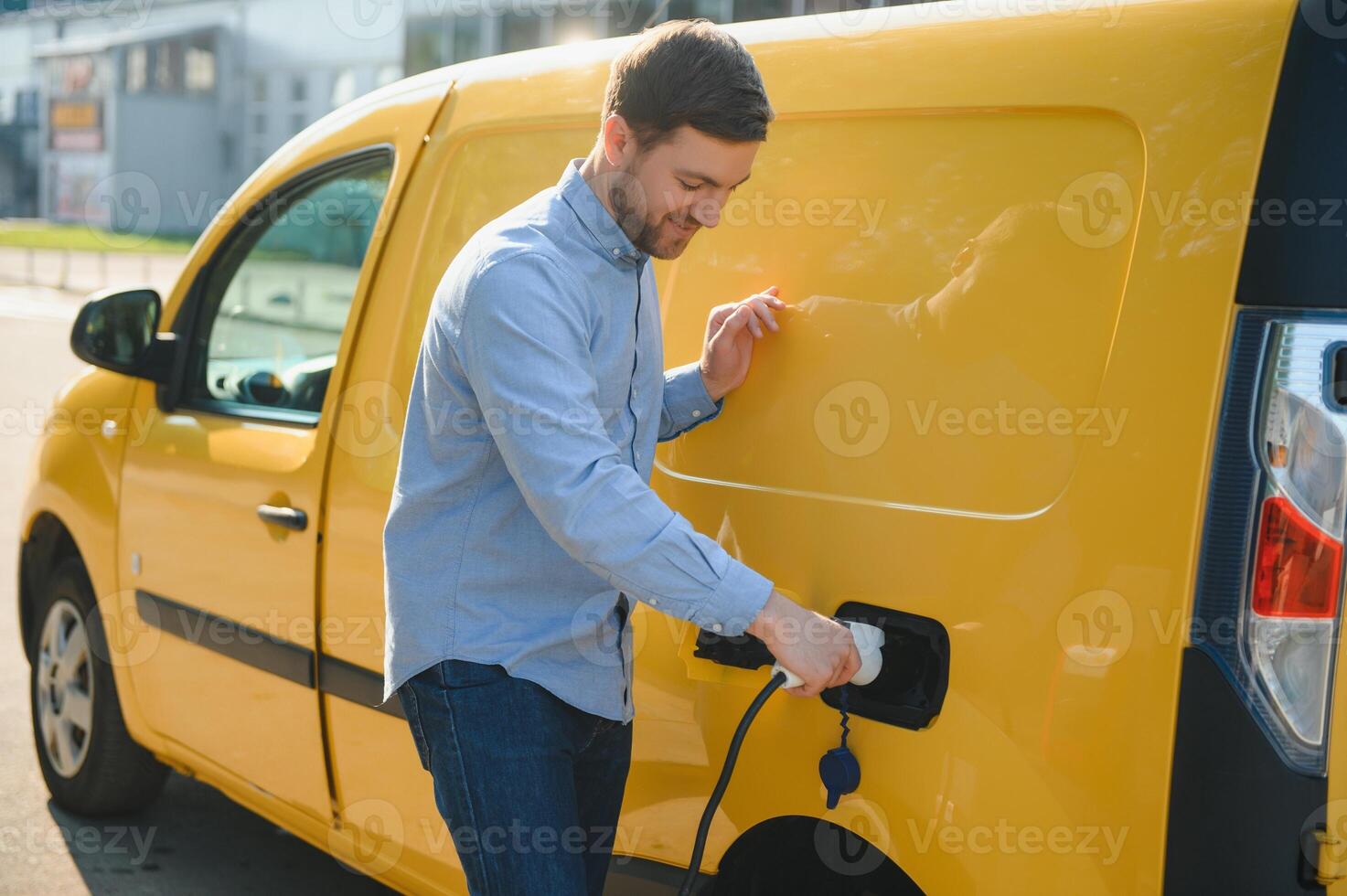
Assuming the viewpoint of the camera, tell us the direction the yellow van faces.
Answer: facing away from the viewer and to the left of the viewer

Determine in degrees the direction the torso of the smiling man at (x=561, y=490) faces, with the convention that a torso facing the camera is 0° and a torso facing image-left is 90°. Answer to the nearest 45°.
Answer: approximately 270°
